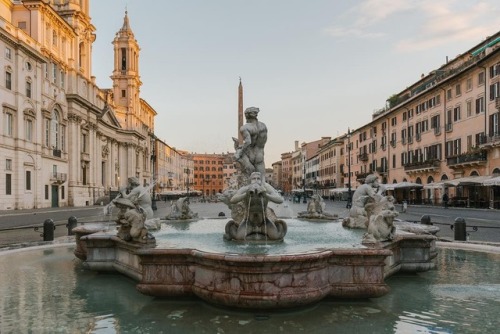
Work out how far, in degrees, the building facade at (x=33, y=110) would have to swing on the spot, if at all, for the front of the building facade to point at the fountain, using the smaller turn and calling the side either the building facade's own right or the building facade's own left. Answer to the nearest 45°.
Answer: approximately 45° to the building facade's own right

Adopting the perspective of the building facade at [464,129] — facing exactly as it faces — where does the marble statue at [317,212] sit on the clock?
The marble statue is roughly at 11 o'clock from the building facade.

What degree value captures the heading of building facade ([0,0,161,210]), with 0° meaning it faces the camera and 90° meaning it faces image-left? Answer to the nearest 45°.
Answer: approximately 315°

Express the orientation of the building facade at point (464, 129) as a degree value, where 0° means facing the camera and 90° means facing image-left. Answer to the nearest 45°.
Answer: approximately 45°

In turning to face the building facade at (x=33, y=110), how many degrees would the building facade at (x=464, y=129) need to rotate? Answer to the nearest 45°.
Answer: approximately 45° to its right
